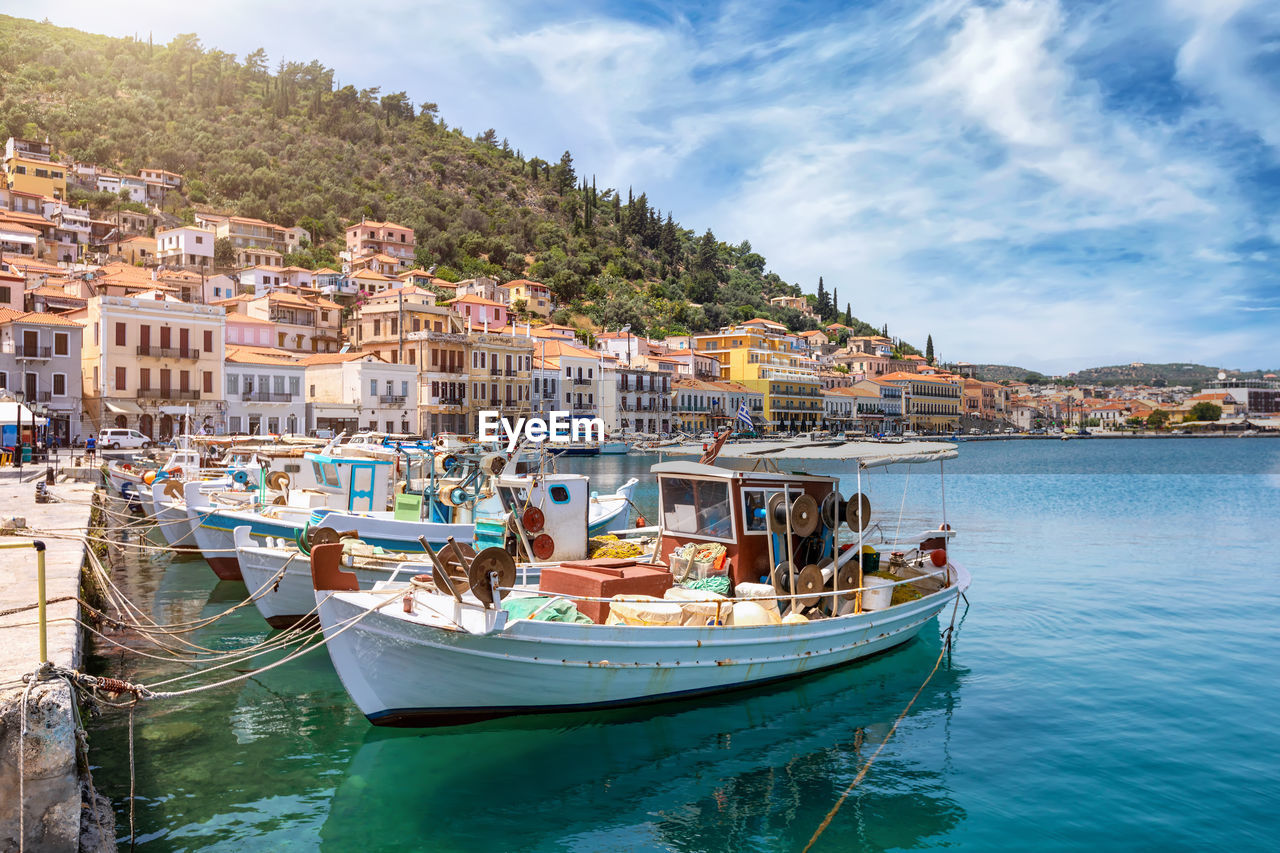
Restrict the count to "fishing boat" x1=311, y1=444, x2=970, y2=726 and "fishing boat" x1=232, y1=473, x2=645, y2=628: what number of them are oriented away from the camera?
0
